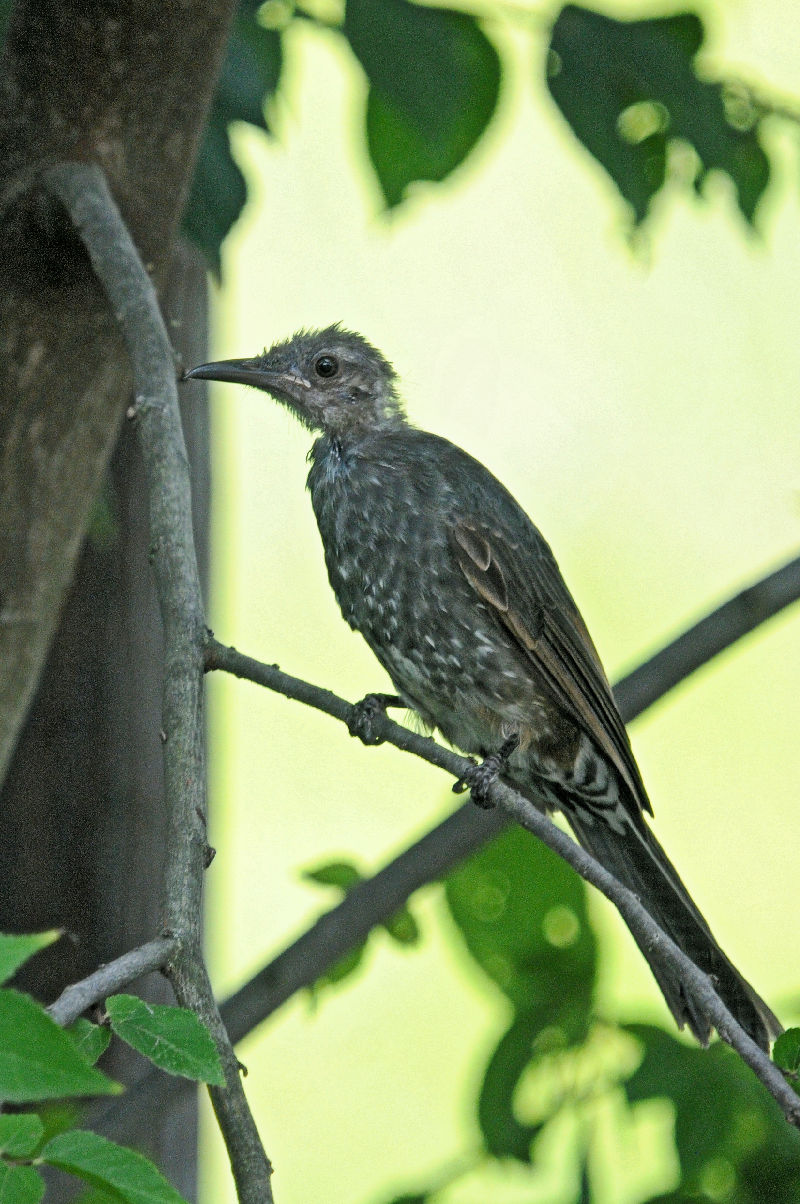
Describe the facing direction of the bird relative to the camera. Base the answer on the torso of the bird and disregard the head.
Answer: to the viewer's left

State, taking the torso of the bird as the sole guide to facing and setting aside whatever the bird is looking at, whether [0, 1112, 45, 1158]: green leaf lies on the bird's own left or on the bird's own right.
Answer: on the bird's own left

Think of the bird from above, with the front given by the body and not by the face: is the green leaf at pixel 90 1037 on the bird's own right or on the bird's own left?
on the bird's own left

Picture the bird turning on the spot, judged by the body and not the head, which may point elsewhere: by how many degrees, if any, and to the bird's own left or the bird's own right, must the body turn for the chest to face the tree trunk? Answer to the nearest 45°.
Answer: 0° — it already faces it
